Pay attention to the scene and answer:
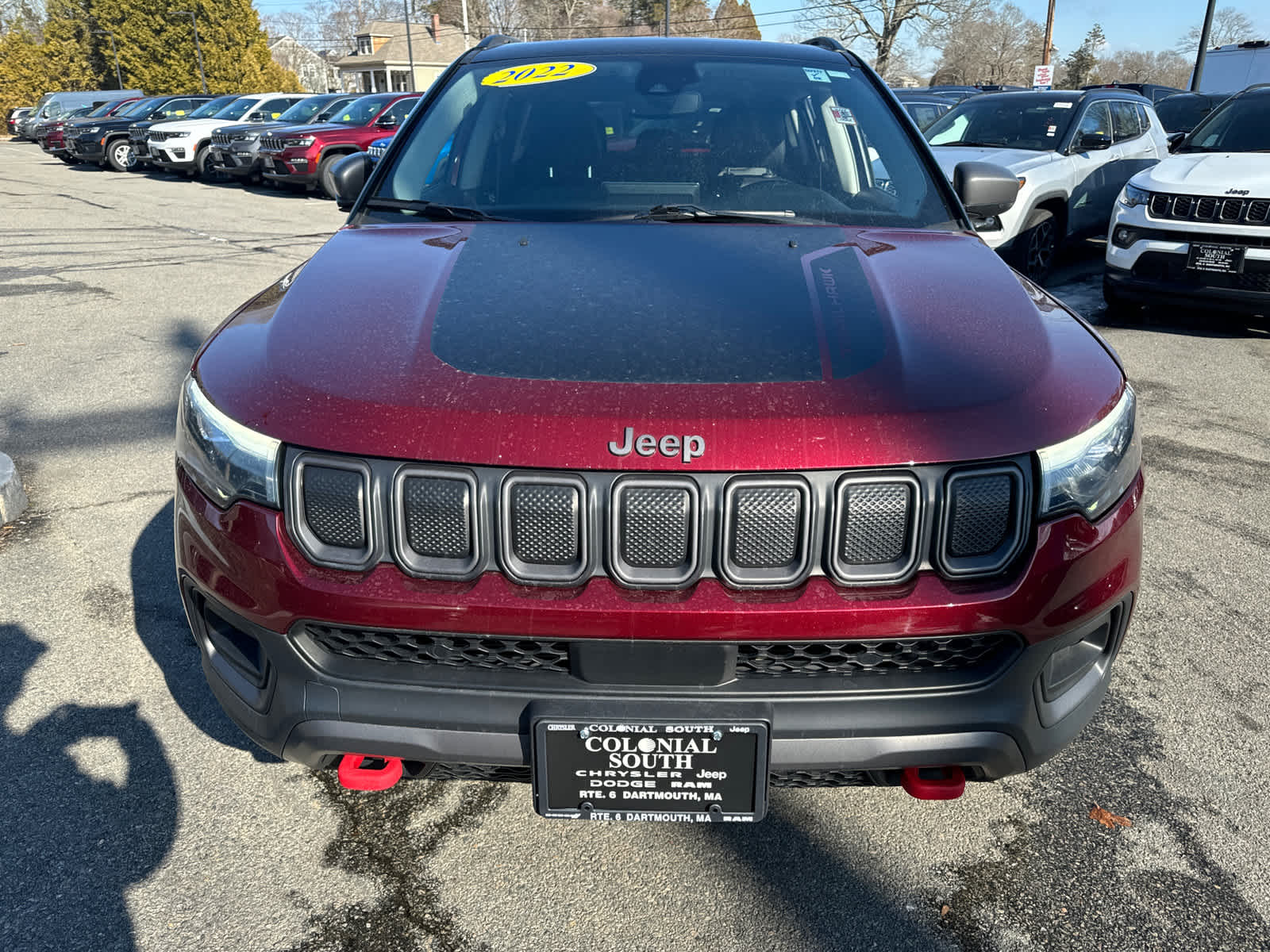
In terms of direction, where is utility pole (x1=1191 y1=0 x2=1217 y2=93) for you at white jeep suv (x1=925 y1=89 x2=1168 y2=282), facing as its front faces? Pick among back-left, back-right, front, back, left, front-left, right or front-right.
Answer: back-right

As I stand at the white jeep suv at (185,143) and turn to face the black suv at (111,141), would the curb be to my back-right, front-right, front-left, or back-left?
back-left

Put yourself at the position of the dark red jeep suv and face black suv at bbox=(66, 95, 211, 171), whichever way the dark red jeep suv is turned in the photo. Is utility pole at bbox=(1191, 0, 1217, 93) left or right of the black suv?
right

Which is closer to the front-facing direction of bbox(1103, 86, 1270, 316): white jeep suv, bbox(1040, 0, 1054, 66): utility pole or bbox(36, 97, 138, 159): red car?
the red car

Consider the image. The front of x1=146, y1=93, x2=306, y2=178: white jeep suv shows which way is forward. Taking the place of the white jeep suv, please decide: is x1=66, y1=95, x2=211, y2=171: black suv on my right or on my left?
on my right

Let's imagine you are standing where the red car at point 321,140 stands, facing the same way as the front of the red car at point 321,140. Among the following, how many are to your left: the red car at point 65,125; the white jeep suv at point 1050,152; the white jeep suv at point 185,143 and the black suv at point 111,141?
1

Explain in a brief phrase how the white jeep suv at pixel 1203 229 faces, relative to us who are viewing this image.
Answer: facing the viewer and to the left of the viewer

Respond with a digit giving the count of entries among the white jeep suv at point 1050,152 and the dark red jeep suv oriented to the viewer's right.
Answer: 0

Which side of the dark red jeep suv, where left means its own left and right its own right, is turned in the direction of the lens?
front
